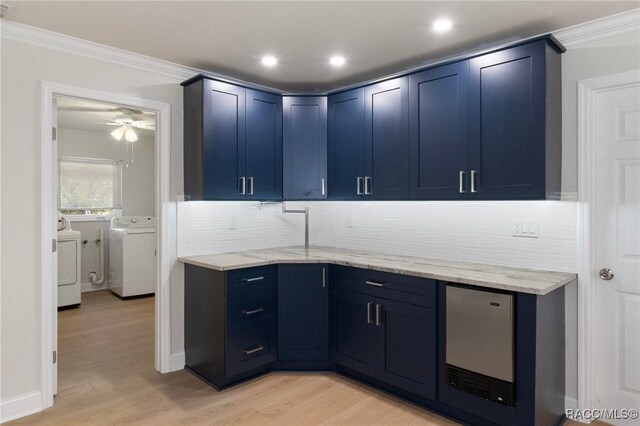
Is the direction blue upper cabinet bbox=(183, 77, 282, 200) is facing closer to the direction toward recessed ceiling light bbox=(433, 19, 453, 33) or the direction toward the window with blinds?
the recessed ceiling light

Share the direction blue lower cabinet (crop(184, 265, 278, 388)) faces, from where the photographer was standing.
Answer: facing the viewer and to the right of the viewer

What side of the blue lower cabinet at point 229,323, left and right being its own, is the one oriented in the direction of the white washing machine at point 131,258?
back

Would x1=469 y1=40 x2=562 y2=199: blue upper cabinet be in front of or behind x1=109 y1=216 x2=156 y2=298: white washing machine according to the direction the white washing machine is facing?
in front

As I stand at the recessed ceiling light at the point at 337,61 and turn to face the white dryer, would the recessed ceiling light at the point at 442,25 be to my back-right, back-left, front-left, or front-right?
back-left

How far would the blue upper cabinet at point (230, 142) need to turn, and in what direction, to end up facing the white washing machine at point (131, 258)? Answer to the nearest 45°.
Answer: approximately 180°
